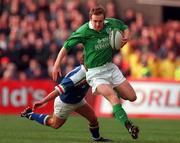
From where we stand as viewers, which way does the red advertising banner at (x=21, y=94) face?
facing the viewer

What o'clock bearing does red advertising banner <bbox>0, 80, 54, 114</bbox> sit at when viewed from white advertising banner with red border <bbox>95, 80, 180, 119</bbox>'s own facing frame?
red advertising banner <bbox>0, 80, 54, 114</bbox> is roughly at 3 o'clock from white advertising banner with red border <bbox>95, 80, 180, 119</bbox>.

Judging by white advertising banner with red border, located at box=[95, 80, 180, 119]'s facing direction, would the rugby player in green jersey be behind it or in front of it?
in front

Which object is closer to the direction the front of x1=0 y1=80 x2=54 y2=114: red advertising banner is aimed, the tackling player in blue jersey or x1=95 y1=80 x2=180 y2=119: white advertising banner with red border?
the tackling player in blue jersey

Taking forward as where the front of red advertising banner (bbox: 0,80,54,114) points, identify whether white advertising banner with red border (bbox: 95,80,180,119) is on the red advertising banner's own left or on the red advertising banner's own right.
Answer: on the red advertising banner's own left

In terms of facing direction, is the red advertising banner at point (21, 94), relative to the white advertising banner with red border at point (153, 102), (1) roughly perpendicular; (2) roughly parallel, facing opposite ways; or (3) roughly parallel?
roughly parallel

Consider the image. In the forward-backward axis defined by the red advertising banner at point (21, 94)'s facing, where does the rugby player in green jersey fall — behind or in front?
in front

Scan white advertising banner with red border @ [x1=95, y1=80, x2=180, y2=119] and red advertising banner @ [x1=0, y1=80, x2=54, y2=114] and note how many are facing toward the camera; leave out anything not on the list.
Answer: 2

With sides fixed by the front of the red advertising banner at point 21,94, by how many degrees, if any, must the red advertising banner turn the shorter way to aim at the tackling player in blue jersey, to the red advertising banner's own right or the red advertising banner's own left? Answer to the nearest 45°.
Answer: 0° — it already faces them

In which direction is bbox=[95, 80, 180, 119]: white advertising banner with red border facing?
toward the camera
